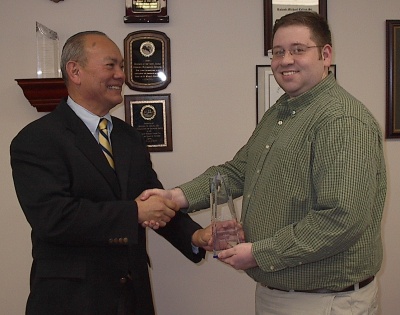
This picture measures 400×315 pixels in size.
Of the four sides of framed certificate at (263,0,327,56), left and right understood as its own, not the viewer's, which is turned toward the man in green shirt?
front

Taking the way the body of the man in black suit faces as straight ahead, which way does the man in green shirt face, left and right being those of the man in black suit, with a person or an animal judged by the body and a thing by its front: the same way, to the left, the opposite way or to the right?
to the right

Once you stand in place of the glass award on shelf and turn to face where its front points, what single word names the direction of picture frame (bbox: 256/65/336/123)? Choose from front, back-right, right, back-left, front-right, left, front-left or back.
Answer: left

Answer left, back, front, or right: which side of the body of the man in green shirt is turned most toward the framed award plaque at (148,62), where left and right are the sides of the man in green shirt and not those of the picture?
right

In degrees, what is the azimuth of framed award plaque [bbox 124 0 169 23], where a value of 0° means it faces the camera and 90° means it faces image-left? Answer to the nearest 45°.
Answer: approximately 0°

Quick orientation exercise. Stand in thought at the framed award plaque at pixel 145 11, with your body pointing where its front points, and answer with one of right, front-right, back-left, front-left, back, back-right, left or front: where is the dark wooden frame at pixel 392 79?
left

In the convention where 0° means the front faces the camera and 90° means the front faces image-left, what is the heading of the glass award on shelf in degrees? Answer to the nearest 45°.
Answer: approximately 0°

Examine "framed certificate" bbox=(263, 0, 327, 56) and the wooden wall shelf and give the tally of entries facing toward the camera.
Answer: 2

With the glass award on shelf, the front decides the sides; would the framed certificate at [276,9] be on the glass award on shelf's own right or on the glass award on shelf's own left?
on the glass award on shelf's own left

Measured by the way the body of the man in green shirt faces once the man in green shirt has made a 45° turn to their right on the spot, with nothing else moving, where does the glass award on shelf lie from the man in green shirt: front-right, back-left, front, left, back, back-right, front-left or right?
front-right

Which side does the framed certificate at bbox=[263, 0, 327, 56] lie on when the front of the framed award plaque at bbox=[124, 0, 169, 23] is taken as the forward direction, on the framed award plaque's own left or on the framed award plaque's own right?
on the framed award plaque's own left

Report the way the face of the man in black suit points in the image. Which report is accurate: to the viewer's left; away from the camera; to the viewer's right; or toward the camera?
to the viewer's right
